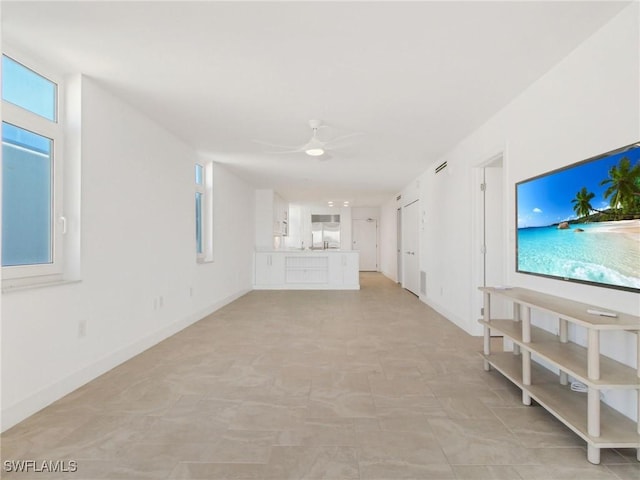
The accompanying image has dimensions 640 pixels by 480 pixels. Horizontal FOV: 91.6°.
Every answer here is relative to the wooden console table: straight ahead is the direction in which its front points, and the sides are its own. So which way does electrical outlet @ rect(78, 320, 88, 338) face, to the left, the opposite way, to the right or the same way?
the opposite way

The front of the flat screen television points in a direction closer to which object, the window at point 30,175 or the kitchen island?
the window

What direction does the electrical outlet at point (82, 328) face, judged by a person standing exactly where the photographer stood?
facing the viewer and to the right of the viewer

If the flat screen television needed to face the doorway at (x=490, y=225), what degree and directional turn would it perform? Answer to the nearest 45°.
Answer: approximately 90° to its right

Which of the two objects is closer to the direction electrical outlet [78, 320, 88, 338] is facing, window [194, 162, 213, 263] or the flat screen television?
the flat screen television

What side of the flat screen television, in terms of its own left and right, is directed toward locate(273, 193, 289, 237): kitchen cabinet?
right

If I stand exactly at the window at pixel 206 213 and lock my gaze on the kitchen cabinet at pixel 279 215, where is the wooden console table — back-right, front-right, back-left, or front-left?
back-right

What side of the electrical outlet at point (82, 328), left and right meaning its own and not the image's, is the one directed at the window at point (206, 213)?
left

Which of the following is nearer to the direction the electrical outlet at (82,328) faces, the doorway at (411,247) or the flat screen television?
the flat screen television

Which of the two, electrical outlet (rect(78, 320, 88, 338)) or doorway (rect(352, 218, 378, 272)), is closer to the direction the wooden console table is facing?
the electrical outlet

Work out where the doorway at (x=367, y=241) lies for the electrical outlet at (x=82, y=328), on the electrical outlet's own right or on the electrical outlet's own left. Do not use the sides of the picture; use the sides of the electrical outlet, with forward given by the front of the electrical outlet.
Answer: on the electrical outlet's own left

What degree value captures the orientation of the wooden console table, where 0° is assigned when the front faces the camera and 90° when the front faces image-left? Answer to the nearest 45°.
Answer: approximately 45°
